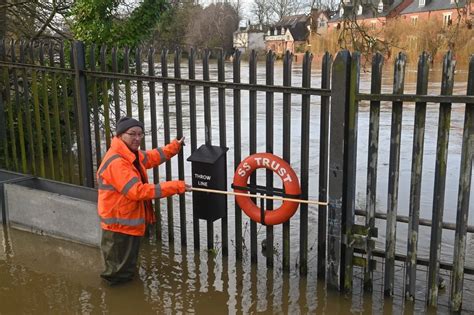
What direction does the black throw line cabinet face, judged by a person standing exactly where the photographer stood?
facing the viewer and to the left of the viewer

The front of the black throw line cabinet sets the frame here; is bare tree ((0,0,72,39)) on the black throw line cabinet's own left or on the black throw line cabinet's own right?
on the black throw line cabinet's own right

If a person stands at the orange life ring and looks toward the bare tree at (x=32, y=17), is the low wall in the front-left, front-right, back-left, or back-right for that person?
front-left

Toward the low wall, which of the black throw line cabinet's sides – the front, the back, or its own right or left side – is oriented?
right

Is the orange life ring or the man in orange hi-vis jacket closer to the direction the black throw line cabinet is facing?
the man in orange hi-vis jacket

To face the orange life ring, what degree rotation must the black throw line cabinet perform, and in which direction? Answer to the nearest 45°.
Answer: approximately 90° to its left

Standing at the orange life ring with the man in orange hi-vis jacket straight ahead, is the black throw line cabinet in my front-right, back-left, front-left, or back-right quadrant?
front-right

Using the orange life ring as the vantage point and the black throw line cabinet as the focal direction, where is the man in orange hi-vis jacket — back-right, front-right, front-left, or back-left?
front-left
